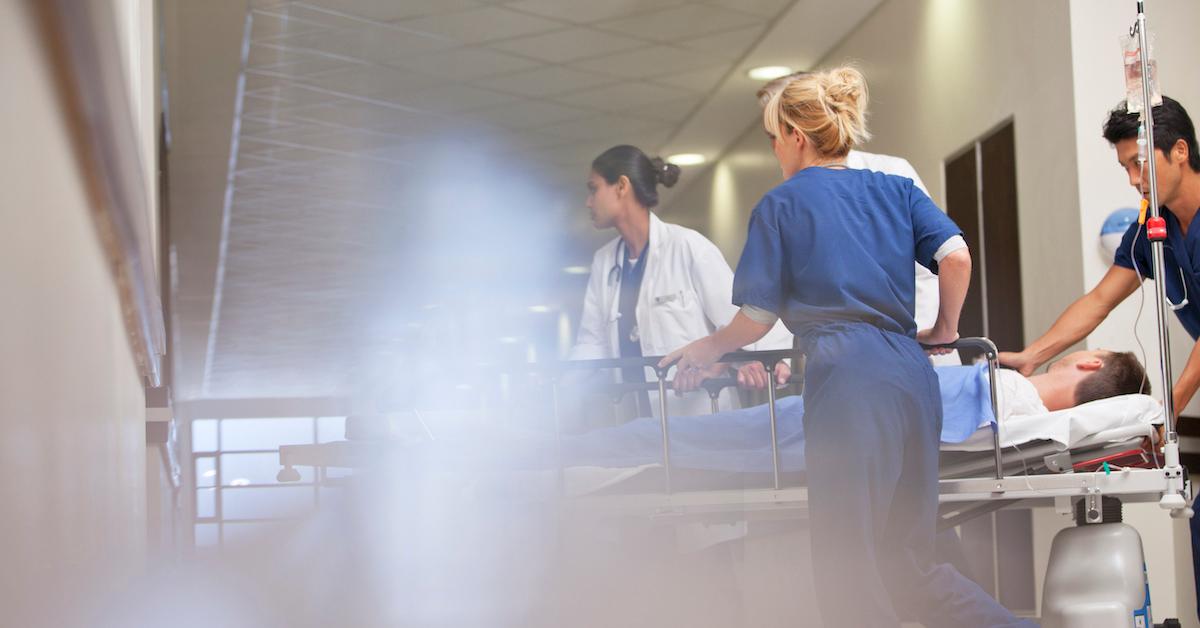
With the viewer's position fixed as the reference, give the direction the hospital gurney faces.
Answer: facing to the left of the viewer

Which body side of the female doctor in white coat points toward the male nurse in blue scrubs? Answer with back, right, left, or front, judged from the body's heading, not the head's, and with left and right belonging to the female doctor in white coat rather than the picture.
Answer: left

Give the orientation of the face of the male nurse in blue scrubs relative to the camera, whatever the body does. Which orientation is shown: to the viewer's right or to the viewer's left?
to the viewer's left

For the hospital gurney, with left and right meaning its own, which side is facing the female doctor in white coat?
right

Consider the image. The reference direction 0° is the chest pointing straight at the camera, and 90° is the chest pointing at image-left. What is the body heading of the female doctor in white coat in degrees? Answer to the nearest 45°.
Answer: approximately 45°

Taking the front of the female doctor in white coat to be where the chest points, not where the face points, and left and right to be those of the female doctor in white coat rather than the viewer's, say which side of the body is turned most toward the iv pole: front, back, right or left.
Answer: left
